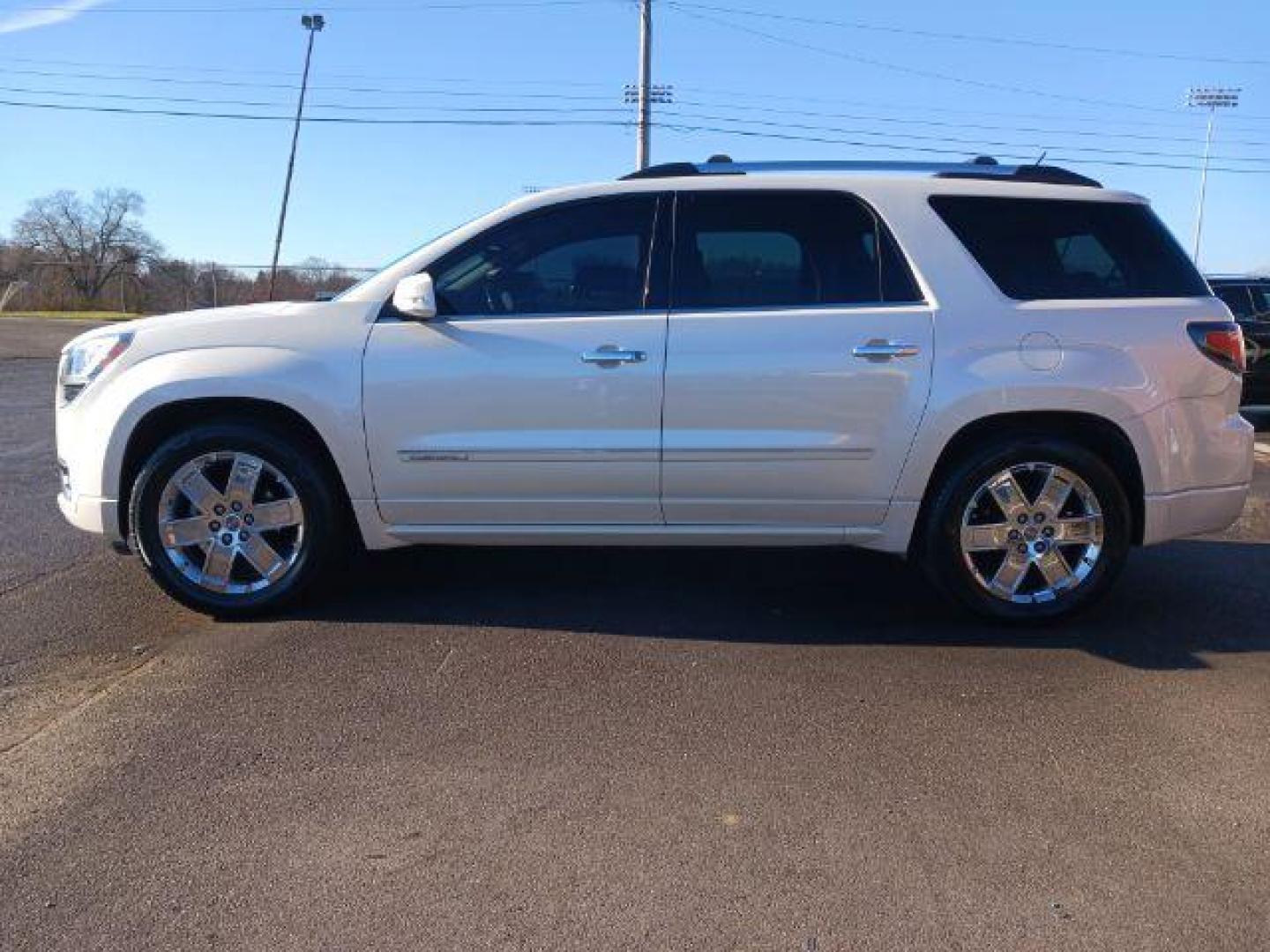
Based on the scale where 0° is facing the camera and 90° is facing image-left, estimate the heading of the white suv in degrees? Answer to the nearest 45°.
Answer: approximately 90°

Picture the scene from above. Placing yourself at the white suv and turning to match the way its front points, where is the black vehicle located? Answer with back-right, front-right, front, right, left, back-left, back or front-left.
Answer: back-right
